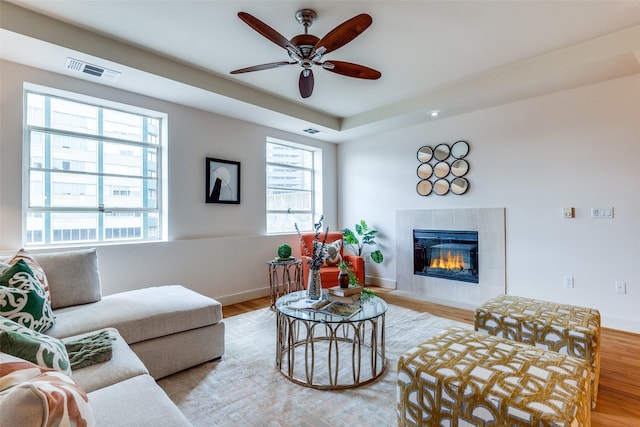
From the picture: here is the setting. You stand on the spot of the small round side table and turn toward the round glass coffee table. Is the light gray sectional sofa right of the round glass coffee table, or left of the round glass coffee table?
right

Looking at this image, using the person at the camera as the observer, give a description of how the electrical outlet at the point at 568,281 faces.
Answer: facing the viewer

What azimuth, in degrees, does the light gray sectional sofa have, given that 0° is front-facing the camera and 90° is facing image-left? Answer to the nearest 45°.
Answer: approximately 225°

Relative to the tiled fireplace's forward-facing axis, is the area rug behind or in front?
in front

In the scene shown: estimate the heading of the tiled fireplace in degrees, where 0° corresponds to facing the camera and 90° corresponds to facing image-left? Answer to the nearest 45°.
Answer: approximately 45°

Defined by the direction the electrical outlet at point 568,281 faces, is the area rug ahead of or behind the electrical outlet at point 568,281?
ahead

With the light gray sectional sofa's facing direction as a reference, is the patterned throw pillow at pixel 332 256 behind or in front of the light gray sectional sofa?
in front

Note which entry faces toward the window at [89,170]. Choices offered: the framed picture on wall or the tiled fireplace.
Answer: the tiled fireplace

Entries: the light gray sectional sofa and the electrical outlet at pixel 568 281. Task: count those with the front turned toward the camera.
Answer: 1

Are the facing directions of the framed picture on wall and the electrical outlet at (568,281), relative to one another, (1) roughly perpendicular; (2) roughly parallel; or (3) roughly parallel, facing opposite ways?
roughly perpendicular

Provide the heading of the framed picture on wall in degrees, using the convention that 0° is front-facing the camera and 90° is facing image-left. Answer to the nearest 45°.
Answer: approximately 315°

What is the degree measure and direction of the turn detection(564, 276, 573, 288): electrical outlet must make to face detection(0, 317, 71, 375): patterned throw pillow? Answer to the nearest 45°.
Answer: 0° — it already faces it

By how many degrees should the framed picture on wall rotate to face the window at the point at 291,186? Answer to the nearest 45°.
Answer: approximately 90° to its left
